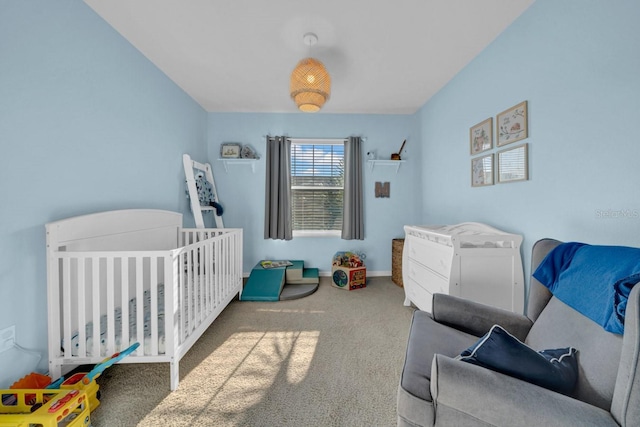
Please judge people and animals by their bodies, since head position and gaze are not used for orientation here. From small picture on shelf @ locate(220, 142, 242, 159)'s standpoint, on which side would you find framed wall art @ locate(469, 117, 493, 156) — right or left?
on its left

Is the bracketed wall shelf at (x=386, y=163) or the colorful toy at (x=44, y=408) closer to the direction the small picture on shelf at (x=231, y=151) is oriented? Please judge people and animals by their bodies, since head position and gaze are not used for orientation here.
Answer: the colorful toy

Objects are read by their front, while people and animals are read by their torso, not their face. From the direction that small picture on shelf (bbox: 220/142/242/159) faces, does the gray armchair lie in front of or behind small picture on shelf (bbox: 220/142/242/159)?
in front

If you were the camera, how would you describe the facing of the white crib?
facing the viewer and to the right of the viewer

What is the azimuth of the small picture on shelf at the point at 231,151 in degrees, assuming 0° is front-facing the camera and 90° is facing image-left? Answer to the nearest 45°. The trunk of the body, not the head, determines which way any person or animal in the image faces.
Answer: approximately 0°

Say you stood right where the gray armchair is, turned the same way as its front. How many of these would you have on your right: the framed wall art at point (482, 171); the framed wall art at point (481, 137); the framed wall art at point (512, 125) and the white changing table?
4

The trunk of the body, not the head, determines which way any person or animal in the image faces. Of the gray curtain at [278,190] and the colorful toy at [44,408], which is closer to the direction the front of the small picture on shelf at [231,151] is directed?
the colorful toy

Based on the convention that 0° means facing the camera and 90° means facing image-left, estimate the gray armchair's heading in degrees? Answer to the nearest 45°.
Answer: approximately 90°
